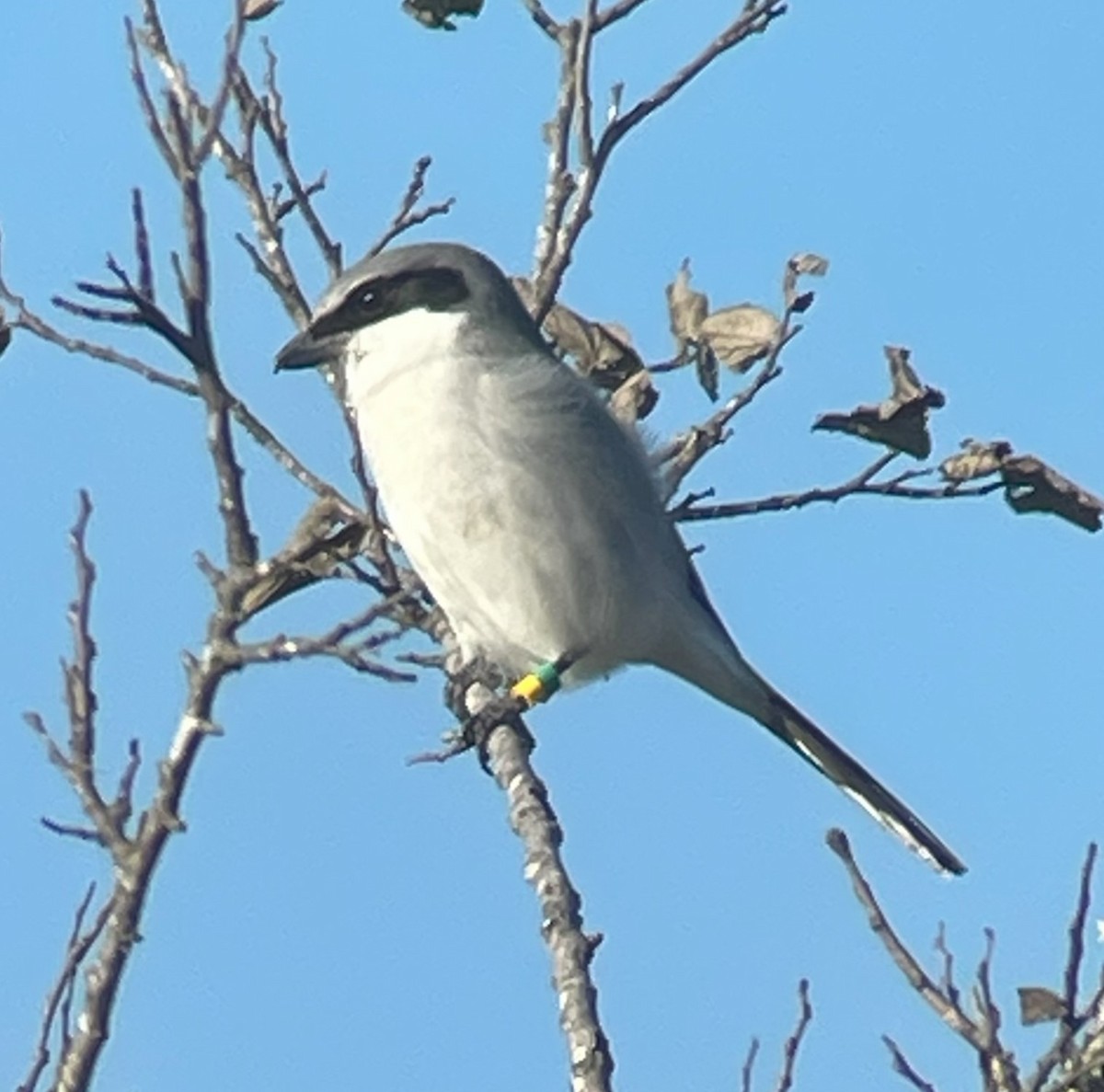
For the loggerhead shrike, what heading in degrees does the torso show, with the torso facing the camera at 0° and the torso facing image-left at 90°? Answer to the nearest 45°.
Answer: approximately 90°

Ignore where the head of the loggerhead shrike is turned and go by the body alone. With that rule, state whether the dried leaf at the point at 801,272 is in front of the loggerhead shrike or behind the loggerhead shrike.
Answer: behind

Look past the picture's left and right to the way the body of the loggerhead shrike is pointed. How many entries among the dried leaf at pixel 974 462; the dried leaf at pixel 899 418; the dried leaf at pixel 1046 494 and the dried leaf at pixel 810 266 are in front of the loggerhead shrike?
0

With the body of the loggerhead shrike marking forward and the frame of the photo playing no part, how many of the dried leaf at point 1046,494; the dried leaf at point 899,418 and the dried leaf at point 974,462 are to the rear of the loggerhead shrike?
3

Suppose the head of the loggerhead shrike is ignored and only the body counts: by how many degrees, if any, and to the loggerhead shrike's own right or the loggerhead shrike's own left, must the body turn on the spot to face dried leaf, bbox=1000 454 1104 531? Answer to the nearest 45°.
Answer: approximately 180°

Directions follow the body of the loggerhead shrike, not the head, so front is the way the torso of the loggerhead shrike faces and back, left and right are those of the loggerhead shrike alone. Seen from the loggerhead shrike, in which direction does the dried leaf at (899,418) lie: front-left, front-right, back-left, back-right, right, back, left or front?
back

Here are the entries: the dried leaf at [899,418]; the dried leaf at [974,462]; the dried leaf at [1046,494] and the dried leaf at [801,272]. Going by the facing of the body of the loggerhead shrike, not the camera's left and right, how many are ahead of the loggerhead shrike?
0

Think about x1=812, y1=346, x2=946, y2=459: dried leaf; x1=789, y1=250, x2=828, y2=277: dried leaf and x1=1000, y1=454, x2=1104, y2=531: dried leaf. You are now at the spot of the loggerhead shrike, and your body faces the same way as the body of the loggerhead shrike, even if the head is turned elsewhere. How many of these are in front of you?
0

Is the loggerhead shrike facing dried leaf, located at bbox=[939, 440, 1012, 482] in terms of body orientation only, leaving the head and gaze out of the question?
no
